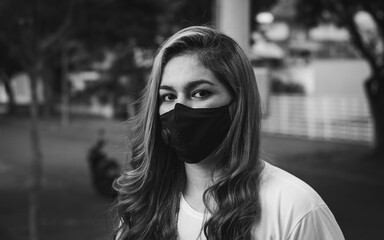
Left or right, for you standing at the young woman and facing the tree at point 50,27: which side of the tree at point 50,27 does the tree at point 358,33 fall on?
right

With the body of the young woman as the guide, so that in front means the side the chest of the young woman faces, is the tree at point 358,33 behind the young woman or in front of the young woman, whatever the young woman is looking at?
behind

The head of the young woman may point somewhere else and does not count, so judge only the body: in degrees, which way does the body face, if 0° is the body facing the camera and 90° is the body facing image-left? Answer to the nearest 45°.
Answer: approximately 45°

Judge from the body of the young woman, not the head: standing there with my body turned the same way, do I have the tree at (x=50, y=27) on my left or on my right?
on my right

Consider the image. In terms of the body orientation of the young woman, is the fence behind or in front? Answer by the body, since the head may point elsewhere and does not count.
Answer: behind
